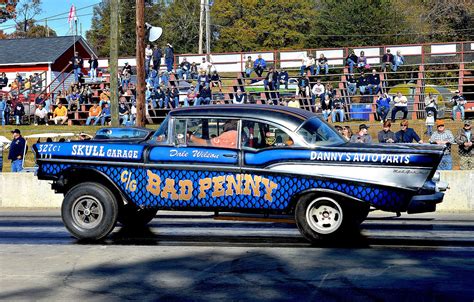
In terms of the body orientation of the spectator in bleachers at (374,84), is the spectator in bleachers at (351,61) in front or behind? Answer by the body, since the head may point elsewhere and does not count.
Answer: behind

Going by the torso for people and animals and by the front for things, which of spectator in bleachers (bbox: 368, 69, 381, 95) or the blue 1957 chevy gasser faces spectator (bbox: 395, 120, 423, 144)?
the spectator in bleachers

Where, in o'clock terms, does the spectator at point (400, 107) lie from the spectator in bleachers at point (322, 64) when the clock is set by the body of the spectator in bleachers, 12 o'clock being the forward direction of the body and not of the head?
The spectator is roughly at 11 o'clock from the spectator in bleachers.

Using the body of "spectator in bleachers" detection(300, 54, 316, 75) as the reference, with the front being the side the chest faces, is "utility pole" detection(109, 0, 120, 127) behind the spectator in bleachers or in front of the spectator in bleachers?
in front

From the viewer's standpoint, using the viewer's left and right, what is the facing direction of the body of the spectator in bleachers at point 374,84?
facing the viewer

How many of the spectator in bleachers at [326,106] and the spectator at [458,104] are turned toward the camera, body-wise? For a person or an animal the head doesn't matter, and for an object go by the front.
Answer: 2

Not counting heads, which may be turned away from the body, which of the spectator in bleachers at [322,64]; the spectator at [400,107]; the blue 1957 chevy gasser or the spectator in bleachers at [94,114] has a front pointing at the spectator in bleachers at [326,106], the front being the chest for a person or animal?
the spectator in bleachers at [322,64]

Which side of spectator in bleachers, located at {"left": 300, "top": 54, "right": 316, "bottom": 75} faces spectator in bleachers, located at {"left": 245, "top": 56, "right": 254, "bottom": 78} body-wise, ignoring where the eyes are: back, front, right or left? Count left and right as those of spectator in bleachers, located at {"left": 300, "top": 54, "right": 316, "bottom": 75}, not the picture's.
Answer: right

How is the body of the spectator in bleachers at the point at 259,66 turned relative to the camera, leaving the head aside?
toward the camera

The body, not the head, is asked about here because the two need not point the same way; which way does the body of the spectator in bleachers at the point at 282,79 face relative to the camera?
toward the camera

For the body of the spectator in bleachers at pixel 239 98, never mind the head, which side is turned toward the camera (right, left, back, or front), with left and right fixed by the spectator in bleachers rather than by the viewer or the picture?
front

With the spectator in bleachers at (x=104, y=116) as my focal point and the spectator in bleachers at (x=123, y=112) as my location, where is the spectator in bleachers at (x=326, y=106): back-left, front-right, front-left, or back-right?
back-right

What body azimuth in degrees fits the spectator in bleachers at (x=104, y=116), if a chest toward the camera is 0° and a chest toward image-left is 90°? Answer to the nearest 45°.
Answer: approximately 45°
